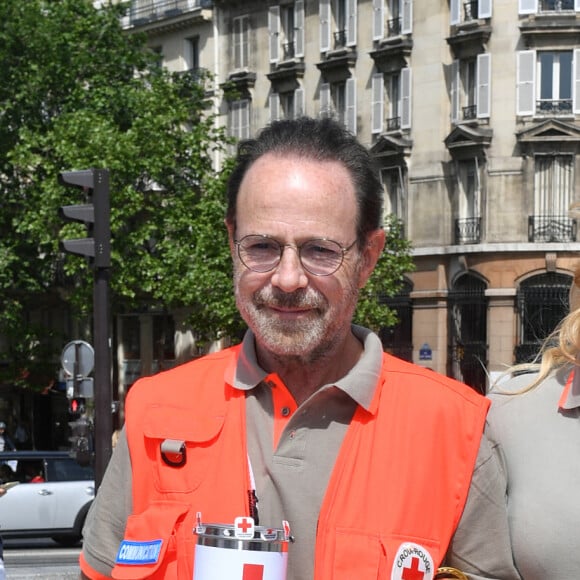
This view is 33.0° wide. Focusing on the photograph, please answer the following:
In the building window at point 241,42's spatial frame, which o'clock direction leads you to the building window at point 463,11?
the building window at point 463,11 is roughly at 9 o'clock from the building window at point 241,42.

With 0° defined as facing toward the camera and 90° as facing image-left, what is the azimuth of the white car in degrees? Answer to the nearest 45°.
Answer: approximately 90°

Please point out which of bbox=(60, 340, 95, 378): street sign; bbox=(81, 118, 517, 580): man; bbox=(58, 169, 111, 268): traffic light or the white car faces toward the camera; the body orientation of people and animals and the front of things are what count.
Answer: the man

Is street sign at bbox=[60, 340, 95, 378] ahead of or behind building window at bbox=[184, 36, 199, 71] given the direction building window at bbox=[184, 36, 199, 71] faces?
ahead

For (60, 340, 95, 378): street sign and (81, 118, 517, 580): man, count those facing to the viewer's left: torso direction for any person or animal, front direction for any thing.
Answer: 0

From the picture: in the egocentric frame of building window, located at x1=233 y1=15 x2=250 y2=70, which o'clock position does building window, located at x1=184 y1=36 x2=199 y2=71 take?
building window, located at x1=184 y1=36 x2=199 y2=71 is roughly at 3 o'clock from building window, located at x1=233 y1=15 x2=250 y2=70.

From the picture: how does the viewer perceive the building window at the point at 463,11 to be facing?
facing the viewer and to the left of the viewer

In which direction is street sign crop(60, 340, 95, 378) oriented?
away from the camera

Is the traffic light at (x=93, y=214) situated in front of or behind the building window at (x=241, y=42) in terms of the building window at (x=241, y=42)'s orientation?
in front

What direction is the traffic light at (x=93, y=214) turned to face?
to the viewer's left
